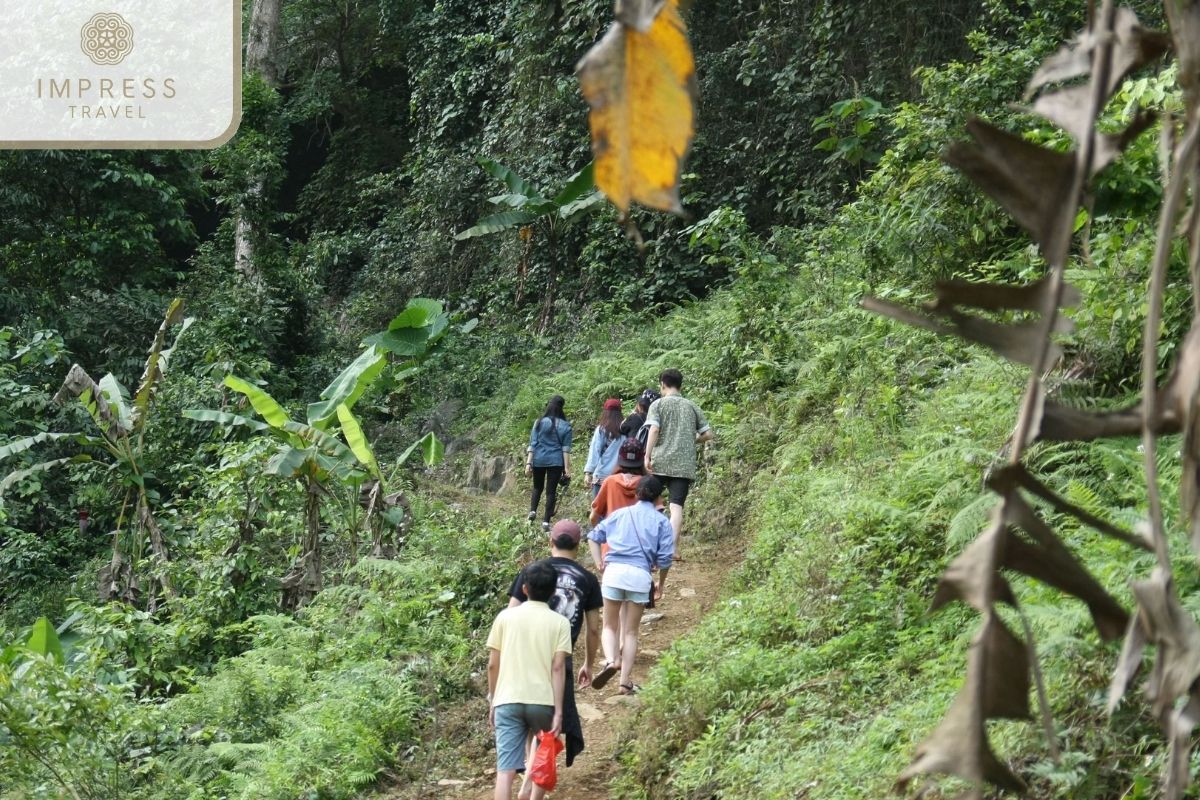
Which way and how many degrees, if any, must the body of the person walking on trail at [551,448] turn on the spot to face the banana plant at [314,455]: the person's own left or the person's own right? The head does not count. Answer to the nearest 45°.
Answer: approximately 90° to the person's own left

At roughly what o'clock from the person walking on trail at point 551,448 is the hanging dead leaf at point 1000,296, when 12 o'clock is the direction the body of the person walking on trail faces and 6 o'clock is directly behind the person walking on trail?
The hanging dead leaf is roughly at 6 o'clock from the person walking on trail.

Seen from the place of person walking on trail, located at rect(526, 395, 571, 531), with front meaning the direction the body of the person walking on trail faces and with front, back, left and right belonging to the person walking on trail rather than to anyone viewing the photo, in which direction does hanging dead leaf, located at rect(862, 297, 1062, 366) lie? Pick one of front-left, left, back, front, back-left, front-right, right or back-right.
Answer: back

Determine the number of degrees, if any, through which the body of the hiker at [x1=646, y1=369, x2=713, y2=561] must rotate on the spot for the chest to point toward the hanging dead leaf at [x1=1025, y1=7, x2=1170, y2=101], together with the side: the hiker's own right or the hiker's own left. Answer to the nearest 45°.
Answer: approximately 180°

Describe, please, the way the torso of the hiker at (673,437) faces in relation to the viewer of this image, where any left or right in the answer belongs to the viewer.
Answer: facing away from the viewer

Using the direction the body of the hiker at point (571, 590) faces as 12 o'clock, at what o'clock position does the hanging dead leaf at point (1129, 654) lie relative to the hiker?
The hanging dead leaf is roughly at 6 o'clock from the hiker.

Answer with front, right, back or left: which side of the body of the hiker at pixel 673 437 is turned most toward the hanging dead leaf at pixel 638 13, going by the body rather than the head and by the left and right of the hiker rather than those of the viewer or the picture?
back

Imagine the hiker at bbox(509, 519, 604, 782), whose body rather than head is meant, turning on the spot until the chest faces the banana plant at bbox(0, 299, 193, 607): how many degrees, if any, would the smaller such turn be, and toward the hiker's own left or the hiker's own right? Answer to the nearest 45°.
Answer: approximately 45° to the hiker's own left

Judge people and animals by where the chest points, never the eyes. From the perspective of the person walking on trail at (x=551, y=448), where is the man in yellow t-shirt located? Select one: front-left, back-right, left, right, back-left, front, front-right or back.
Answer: back

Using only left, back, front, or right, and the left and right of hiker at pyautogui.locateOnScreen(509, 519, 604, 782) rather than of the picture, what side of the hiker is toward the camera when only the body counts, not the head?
back

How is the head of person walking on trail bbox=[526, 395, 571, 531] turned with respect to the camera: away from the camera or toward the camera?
away from the camera

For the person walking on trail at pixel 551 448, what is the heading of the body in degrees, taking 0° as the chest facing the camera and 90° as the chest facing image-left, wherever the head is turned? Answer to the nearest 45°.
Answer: approximately 180°

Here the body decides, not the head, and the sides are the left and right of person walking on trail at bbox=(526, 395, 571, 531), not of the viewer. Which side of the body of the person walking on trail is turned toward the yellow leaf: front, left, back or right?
back

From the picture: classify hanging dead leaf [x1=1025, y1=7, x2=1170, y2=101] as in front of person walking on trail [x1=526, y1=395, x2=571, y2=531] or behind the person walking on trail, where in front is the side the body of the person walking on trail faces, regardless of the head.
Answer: behind

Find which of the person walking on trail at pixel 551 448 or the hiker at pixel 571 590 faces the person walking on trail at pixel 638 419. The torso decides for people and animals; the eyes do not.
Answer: the hiker

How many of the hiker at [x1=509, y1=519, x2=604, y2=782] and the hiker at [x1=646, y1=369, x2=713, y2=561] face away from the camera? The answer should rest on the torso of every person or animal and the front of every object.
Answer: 2

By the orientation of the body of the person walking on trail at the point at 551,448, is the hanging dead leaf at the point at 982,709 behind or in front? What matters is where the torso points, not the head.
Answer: behind
